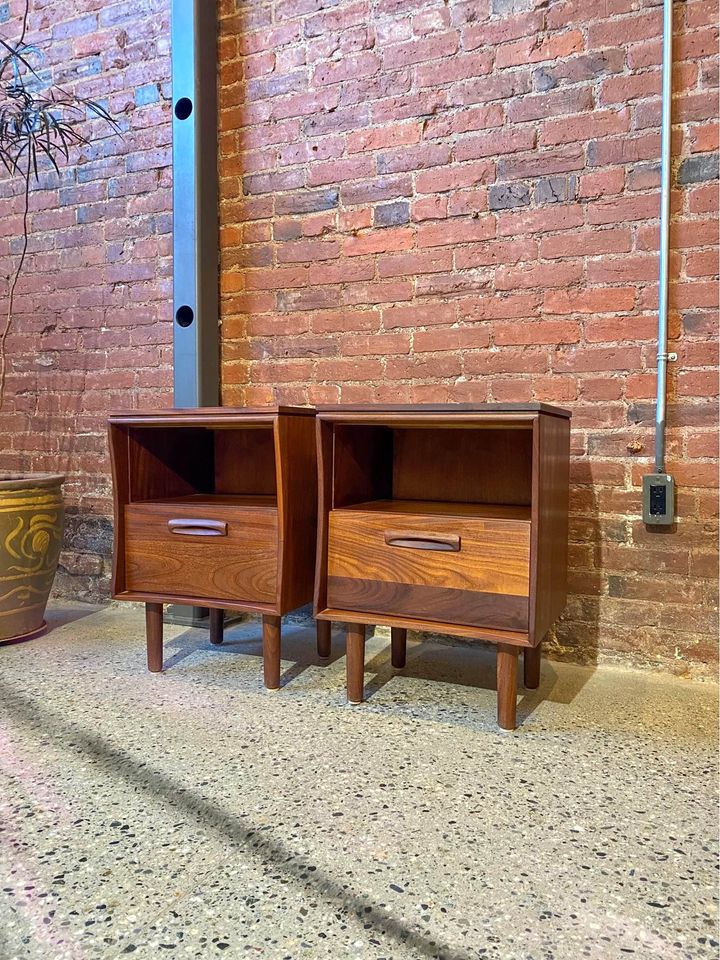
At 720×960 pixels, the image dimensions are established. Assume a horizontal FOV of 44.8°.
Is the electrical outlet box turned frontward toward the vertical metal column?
no

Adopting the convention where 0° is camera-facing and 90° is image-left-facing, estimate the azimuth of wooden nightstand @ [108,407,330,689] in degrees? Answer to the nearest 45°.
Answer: approximately 45°

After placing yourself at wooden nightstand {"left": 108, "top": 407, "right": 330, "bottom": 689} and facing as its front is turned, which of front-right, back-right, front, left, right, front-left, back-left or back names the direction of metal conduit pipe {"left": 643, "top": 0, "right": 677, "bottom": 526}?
back-left

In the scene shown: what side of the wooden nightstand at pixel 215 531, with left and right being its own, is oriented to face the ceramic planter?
right

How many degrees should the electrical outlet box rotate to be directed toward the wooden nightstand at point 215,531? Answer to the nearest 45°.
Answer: approximately 45° to its right

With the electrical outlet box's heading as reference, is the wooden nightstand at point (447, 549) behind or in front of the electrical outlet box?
in front

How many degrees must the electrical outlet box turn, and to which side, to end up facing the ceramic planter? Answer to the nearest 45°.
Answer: approximately 90° to its right

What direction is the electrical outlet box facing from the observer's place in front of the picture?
facing the viewer

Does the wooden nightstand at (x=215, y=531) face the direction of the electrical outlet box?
no

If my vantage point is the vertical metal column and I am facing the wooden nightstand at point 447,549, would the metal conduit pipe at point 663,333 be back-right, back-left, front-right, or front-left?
front-left

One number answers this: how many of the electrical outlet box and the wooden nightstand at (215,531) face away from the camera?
0

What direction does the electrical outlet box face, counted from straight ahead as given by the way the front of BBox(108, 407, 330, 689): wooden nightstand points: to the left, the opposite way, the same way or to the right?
the same way
